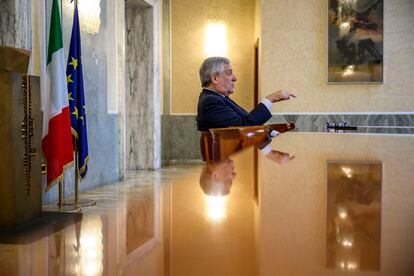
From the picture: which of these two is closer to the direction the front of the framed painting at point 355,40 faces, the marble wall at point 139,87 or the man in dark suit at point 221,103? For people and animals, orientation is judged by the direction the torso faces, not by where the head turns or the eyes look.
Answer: the man in dark suit

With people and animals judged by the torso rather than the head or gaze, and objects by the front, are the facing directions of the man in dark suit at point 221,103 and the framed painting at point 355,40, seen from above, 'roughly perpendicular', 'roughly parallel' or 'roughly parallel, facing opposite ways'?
roughly perpendicular

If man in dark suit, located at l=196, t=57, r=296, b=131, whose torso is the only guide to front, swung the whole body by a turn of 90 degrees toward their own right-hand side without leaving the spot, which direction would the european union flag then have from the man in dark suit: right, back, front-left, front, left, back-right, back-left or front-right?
back-right

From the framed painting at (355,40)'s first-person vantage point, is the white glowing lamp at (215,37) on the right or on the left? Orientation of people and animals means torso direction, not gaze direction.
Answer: on its right

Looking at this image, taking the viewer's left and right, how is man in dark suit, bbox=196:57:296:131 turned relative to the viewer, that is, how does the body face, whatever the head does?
facing to the right of the viewer

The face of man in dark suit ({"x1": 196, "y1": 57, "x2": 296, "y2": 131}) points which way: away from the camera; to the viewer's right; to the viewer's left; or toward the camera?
to the viewer's right

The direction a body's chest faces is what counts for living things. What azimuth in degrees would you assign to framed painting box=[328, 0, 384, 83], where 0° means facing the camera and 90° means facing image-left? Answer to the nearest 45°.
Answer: approximately 0°

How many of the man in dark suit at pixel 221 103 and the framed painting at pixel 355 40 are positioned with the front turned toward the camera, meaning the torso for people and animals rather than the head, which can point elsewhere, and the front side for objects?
1

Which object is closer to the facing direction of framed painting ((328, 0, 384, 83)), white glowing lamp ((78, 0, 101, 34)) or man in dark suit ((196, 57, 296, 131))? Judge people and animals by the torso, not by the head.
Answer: the man in dark suit
